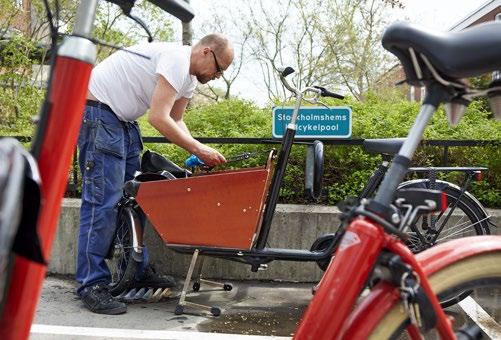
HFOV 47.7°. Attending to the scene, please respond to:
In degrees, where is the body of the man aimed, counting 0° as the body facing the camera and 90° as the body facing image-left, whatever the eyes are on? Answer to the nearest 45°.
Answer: approximately 270°

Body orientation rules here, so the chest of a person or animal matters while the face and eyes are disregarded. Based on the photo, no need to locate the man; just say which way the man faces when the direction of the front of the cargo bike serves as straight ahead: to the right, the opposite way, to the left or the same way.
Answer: the opposite way

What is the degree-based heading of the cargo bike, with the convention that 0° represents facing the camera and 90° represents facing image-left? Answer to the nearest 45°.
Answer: approximately 90°

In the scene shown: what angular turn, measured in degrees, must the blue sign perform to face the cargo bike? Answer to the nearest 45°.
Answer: approximately 45° to its right

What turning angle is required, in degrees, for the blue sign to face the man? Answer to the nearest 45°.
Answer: approximately 45° to its right

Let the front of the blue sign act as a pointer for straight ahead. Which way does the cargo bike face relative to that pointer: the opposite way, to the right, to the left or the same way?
to the right

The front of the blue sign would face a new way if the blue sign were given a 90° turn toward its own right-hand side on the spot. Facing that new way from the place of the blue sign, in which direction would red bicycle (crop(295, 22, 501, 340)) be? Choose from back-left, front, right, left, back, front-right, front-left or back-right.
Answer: left

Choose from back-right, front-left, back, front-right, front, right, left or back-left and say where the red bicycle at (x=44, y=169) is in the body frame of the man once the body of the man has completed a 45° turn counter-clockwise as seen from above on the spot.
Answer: back-right

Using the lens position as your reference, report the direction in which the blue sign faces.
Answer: facing the viewer

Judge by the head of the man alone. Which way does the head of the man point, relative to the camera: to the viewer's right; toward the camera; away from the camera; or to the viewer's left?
to the viewer's right

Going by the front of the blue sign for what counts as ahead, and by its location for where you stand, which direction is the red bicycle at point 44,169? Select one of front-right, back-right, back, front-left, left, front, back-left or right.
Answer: front

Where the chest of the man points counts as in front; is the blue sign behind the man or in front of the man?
in front

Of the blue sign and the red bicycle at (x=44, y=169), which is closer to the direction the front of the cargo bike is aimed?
the red bicycle

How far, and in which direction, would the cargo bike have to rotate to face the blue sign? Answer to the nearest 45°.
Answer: approximately 135° to its right

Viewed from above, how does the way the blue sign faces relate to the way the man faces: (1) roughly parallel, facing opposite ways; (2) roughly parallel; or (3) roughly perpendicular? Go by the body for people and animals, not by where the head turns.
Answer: roughly perpendicular

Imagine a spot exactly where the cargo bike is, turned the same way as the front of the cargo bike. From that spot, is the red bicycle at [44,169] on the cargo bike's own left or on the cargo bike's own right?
on the cargo bike's own left
